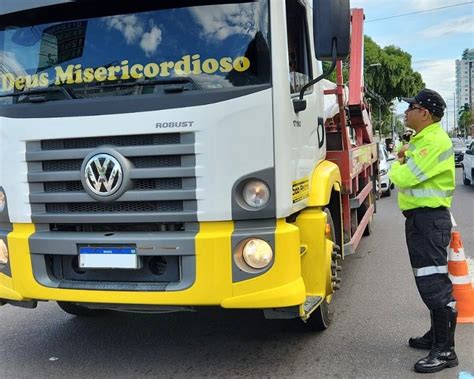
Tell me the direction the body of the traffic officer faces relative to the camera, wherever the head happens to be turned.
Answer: to the viewer's left

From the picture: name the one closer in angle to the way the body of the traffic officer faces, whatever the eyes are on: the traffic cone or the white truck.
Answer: the white truck

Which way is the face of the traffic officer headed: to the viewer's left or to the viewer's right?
to the viewer's left

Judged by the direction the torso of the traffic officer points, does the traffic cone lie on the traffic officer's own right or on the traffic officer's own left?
on the traffic officer's own right

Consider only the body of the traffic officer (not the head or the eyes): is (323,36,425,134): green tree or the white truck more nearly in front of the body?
the white truck

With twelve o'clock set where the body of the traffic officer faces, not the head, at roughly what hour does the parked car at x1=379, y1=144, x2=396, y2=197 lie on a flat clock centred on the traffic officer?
The parked car is roughly at 3 o'clock from the traffic officer.

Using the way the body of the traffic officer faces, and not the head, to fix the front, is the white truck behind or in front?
in front

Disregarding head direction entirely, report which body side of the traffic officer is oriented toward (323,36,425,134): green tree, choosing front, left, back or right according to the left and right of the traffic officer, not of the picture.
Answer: right

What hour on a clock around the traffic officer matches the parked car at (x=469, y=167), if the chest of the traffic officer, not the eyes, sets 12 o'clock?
The parked car is roughly at 3 o'clock from the traffic officer.

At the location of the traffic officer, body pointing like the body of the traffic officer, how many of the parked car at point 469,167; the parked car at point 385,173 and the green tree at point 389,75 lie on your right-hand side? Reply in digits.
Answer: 3

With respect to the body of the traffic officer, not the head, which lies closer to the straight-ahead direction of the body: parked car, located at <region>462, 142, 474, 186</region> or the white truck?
the white truck
